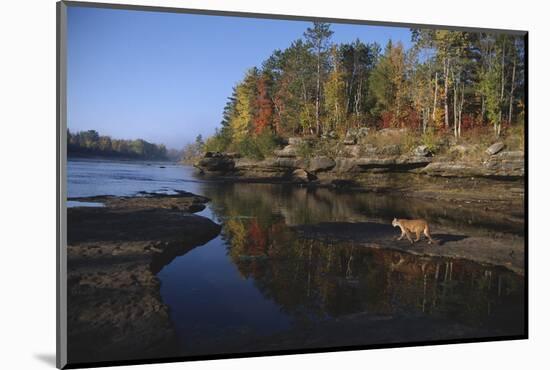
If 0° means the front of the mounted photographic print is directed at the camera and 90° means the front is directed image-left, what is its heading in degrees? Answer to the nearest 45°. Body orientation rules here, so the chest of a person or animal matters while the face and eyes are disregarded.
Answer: approximately 315°
